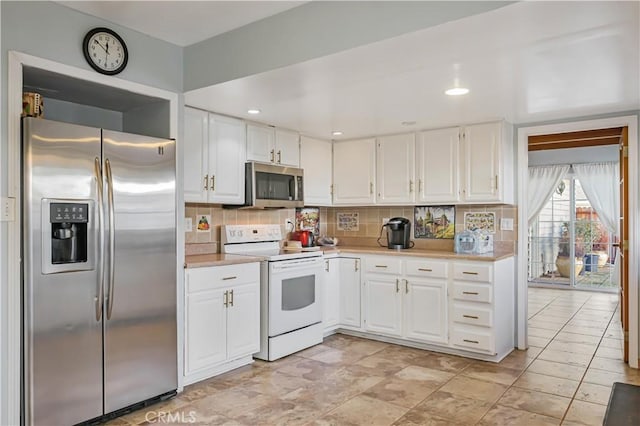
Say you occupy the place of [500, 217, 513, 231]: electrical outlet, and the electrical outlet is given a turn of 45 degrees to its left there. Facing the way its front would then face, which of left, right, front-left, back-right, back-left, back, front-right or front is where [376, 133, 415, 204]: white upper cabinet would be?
back-right

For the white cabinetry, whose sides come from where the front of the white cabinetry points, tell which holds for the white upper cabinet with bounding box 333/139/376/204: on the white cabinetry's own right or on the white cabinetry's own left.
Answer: on the white cabinetry's own right

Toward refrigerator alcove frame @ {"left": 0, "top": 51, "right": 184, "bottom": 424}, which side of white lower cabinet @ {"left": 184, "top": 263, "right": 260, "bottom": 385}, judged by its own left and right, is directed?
right

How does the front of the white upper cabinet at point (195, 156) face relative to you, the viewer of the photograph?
facing the viewer and to the right of the viewer

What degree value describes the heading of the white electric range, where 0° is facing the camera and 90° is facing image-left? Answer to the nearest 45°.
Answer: approximately 315°

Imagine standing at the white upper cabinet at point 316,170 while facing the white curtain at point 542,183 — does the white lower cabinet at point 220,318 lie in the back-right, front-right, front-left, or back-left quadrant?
back-right

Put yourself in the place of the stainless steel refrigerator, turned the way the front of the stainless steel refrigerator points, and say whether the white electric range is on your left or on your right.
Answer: on your left

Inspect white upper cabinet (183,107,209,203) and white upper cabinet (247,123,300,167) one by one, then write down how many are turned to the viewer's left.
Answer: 0

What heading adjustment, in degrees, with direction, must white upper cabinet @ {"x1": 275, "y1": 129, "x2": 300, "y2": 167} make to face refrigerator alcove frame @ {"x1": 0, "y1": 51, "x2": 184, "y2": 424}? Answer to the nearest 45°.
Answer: approximately 90° to its right

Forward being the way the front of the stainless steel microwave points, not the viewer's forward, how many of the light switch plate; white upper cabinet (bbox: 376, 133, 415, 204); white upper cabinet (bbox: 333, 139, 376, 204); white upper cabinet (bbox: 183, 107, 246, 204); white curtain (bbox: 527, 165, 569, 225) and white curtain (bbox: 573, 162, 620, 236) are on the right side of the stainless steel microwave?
2

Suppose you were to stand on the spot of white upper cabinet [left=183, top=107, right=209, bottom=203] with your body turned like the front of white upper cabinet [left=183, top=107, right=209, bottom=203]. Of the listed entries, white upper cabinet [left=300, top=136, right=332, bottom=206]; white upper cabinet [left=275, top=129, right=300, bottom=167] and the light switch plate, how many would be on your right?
1

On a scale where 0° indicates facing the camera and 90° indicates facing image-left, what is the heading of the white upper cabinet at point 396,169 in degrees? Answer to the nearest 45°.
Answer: approximately 45°

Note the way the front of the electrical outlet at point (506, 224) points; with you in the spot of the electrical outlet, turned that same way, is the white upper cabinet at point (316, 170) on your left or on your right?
on your right
